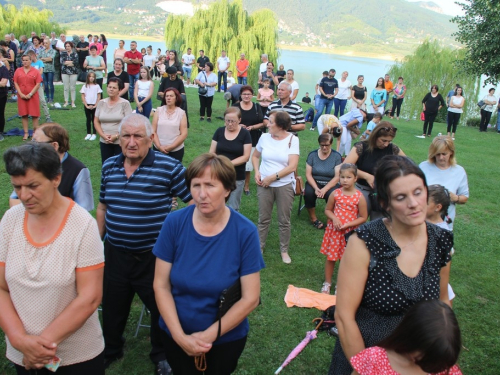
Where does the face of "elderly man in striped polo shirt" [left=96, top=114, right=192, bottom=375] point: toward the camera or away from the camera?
toward the camera

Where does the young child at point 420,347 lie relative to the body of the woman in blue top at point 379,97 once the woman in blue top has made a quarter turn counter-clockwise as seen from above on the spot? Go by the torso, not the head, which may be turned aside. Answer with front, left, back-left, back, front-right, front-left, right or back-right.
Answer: right

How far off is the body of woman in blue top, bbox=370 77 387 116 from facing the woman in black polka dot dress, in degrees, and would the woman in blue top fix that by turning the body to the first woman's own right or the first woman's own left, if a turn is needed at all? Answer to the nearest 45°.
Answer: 0° — they already face them

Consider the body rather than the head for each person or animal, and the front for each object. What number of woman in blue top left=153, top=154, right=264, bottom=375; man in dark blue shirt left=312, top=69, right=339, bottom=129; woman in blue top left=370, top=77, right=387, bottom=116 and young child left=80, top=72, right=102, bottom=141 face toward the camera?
4

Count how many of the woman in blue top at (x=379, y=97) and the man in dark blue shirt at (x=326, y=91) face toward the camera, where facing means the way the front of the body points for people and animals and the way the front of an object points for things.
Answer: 2

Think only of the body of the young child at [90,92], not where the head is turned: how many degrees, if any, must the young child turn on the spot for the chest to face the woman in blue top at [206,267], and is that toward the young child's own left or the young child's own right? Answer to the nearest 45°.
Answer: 0° — they already face them

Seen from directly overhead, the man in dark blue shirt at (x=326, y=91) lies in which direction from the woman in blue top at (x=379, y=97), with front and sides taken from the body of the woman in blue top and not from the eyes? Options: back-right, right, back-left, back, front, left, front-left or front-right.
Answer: front-right

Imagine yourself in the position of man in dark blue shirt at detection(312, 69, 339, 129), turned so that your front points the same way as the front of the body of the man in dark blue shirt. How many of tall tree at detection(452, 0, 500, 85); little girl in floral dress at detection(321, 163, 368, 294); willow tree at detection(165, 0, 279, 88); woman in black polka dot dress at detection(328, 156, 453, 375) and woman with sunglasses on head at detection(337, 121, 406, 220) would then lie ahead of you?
3

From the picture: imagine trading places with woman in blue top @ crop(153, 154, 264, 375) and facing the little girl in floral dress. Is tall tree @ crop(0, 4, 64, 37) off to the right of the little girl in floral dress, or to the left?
left

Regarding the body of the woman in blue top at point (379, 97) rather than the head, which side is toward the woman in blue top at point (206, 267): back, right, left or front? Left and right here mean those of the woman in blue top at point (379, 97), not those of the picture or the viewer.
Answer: front

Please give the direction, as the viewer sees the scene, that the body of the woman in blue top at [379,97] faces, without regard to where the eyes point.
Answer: toward the camera

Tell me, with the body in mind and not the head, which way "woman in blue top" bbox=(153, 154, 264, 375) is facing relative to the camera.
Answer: toward the camera

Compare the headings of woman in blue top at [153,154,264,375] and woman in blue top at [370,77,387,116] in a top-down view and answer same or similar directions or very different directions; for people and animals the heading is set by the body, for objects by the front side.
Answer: same or similar directions

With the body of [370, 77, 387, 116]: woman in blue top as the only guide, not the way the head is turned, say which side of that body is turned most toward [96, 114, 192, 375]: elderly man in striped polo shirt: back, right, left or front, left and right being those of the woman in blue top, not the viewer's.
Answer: front
